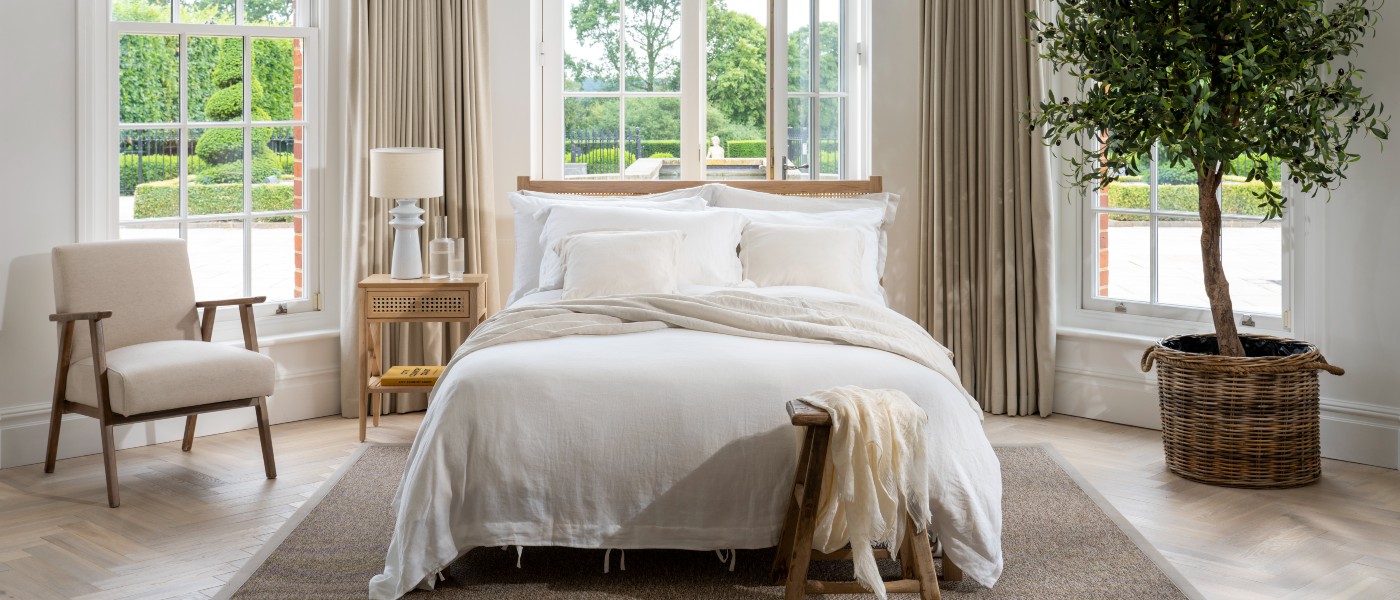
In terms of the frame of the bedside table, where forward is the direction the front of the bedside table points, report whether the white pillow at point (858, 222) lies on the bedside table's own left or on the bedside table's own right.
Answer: on the bedside table's own left

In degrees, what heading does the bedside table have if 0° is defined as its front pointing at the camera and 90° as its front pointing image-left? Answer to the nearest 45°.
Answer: approximately 0°

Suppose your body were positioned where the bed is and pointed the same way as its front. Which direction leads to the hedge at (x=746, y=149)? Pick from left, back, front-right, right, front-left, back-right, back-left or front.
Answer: back

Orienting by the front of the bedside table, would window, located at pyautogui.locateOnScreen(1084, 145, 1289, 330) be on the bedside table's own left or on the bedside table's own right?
on the bedside table's own left

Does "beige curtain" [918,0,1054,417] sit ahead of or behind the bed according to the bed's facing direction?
behind

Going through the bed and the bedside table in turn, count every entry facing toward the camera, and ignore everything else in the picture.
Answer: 2
